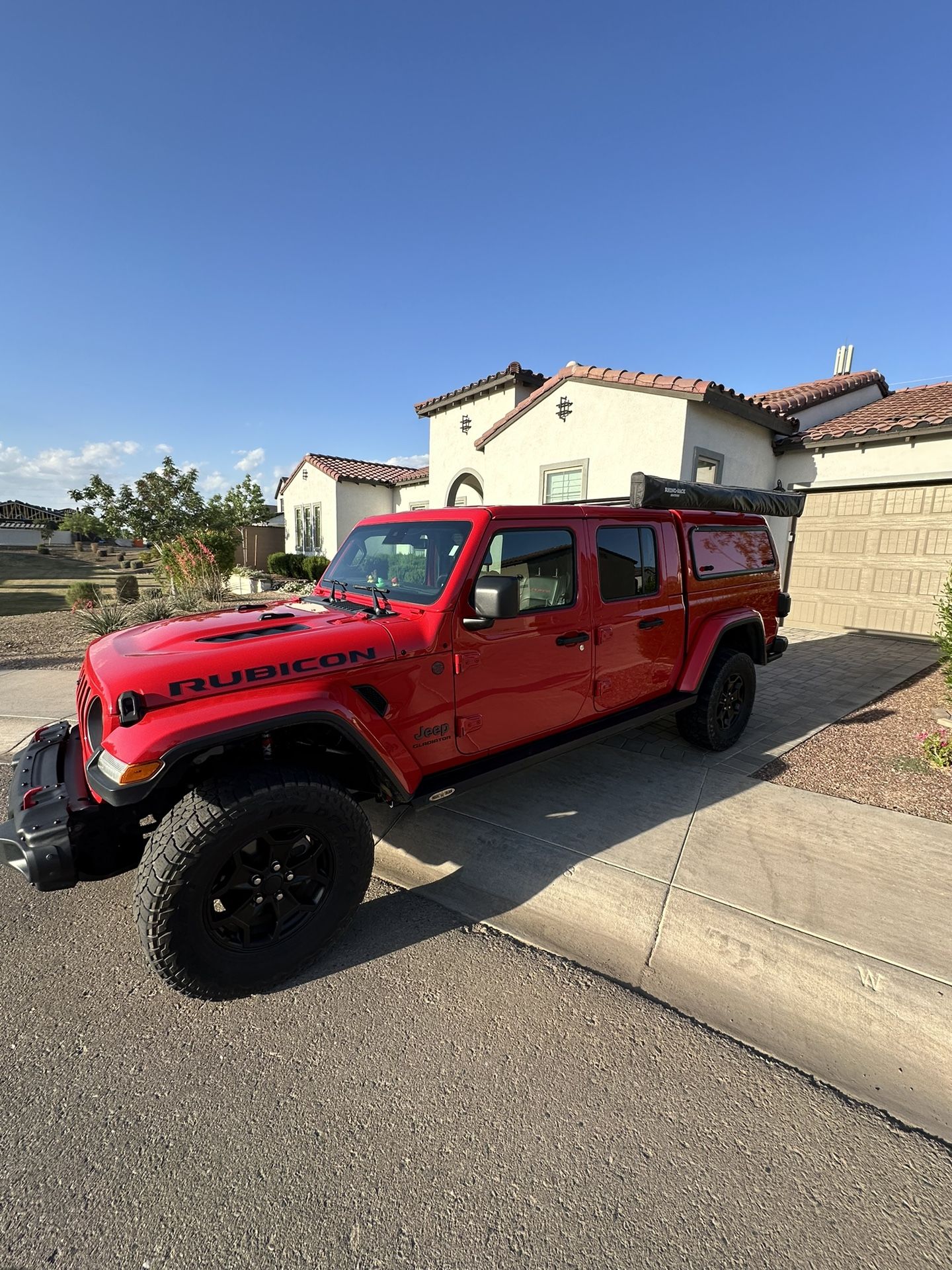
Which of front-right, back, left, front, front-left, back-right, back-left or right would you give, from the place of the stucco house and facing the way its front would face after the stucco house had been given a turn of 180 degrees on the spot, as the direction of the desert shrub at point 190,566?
back-left

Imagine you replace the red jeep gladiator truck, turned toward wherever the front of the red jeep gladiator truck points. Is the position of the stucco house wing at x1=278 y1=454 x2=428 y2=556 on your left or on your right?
on your right

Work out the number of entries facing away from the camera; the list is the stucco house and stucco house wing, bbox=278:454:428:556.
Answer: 0

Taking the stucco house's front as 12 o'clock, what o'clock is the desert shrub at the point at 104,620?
The desert shrub is roughly at 1 o'clock from the stucco house.

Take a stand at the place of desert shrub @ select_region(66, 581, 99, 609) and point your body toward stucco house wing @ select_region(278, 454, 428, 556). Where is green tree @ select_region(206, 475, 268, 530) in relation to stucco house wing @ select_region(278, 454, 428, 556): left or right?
left

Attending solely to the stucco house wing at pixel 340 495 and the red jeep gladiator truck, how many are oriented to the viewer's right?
0

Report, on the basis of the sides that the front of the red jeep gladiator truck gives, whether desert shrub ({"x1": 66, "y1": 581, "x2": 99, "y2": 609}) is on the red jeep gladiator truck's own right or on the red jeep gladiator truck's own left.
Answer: on the red jeep gladiator truck's own right

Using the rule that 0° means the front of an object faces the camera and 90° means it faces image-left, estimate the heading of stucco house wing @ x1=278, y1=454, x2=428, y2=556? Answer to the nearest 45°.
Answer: approximately 45°

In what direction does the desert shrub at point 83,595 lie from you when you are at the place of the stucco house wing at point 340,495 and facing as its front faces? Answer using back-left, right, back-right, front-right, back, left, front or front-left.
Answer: front

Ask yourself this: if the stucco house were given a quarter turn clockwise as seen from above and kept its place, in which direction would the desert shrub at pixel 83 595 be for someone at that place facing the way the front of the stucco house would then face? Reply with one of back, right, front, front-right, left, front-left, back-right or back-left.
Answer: front-left

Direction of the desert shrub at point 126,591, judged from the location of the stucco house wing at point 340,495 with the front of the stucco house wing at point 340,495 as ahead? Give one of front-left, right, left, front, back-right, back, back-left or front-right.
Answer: front

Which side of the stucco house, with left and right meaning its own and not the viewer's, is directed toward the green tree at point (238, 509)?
right

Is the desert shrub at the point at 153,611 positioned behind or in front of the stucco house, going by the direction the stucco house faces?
in front

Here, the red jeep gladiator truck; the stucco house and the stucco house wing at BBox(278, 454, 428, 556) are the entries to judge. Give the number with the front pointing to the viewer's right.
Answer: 0
